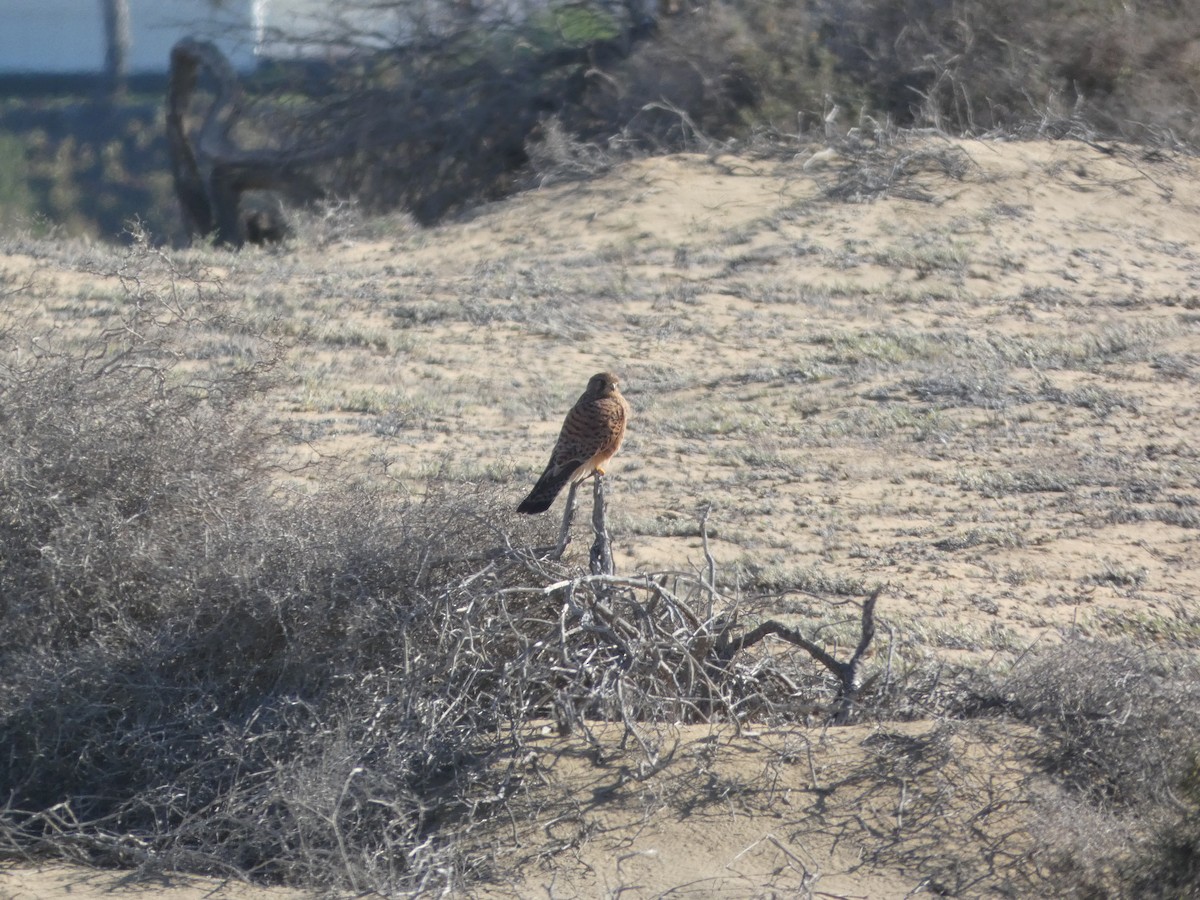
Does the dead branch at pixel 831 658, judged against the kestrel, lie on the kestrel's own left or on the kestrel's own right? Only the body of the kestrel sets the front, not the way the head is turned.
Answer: on the kestrel's own right

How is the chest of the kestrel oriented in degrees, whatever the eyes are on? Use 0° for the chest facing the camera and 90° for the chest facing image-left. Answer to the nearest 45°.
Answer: approximately 270°

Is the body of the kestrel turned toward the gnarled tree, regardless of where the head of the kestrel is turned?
no

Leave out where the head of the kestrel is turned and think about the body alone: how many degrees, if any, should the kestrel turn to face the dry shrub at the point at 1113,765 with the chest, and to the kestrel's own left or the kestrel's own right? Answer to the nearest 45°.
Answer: approximately 45° to the kestrel's own right
